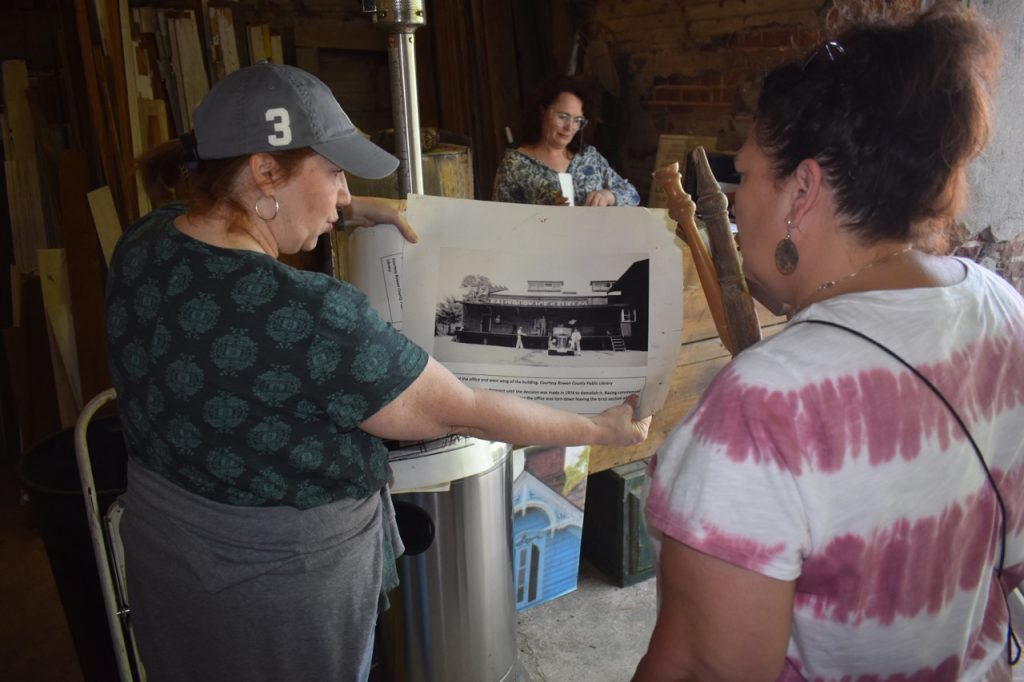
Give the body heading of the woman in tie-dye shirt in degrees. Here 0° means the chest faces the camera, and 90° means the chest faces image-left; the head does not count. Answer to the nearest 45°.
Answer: approximately 135°

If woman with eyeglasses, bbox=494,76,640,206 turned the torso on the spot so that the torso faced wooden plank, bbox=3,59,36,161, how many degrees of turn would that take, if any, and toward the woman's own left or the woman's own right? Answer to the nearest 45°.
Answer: approximately 135° to the woman's own right

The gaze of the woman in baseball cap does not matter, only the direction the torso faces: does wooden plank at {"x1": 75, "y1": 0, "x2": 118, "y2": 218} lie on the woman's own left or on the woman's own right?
on the woman's own left

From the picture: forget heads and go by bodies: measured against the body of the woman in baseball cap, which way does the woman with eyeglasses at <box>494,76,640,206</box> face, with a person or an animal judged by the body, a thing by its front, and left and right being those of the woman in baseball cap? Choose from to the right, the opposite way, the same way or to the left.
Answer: to the right

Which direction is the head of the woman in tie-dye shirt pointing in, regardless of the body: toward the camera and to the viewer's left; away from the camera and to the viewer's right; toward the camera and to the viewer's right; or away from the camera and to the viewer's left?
away from the camera and to the viewer's left

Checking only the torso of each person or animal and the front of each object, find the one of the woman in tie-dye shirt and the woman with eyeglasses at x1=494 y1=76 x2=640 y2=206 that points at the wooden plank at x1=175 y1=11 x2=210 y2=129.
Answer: the woman in tie-dye shirt

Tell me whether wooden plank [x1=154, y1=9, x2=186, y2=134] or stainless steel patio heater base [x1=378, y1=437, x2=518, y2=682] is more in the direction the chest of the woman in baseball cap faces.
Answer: the stainless steel patio heater base

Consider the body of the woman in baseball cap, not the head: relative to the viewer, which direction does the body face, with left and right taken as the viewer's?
facing away from the viewer and to the right of the viewer

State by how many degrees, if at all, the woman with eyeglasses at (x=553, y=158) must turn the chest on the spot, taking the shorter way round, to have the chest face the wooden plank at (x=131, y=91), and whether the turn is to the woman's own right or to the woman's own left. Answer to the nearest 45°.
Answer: approximately 135° to the woman's own right

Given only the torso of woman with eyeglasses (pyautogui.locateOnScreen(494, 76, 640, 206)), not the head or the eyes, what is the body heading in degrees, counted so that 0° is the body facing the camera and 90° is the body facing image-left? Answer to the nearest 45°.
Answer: approximately 315°
